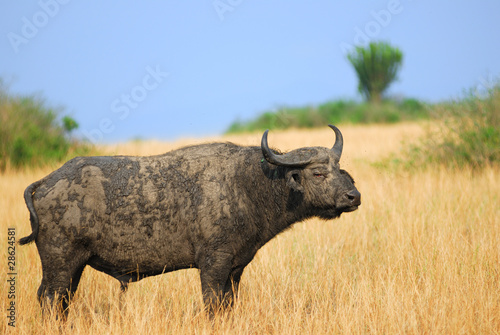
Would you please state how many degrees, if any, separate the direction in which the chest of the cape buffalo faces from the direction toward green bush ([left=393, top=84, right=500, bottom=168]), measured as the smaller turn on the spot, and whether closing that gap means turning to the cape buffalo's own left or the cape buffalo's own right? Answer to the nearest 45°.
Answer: approximately 45° to the cape buffalo's own left

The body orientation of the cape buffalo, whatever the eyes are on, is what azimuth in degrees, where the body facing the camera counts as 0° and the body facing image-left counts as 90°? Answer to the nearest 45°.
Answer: approximately 270°

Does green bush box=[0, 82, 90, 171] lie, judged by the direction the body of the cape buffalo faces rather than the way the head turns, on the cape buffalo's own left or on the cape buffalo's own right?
on the cape buffalo's own left
